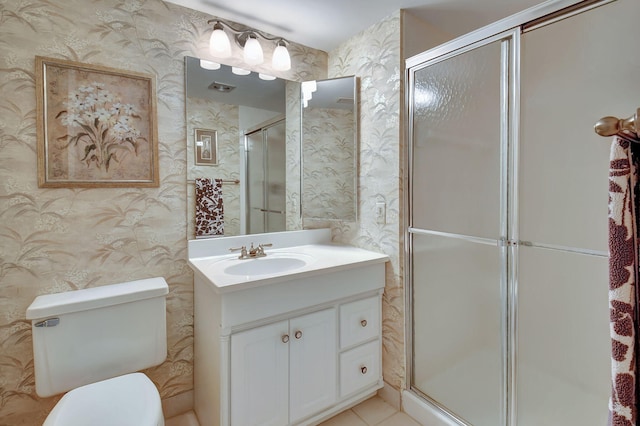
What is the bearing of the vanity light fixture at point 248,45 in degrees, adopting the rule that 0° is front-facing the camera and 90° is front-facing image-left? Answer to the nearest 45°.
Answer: approximately 315°

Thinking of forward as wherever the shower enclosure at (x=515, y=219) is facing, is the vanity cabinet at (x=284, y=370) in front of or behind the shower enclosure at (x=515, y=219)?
in front

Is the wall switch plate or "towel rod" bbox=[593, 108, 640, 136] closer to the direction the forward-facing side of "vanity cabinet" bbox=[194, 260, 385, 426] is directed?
the towel rod

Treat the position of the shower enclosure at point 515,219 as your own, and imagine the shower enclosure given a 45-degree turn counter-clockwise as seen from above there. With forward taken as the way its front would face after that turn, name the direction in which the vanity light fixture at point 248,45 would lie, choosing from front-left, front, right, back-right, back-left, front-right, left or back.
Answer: right

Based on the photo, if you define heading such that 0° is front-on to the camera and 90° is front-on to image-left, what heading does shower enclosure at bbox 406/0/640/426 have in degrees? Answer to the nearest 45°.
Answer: approximately 45°

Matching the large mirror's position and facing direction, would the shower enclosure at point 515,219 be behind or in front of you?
in front

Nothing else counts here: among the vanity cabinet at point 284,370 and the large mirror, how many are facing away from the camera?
0
